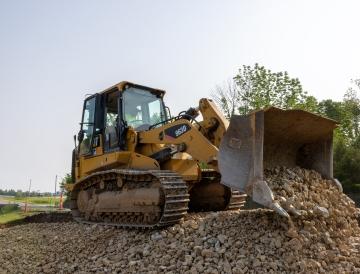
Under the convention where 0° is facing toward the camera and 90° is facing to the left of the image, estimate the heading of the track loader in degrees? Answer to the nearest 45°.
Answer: approximately 315°
